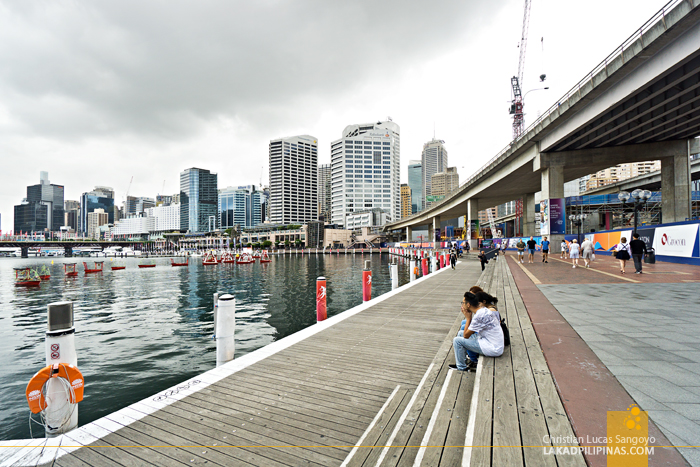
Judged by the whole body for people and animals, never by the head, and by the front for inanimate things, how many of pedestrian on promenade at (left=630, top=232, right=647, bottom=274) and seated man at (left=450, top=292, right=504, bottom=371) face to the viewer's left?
1

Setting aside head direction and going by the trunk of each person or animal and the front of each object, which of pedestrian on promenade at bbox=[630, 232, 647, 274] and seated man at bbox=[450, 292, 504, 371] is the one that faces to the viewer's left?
the seated man

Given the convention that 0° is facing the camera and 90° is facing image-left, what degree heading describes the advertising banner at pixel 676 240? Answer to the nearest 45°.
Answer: approximately 45°

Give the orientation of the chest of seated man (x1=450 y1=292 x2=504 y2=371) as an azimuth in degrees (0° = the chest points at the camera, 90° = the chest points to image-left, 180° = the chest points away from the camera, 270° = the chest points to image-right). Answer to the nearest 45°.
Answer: approximately 90°

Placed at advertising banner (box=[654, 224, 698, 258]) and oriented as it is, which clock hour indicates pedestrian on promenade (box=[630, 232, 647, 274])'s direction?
The pedestrian on promenade is roughly at 11 o'clock from the advertising banner.
